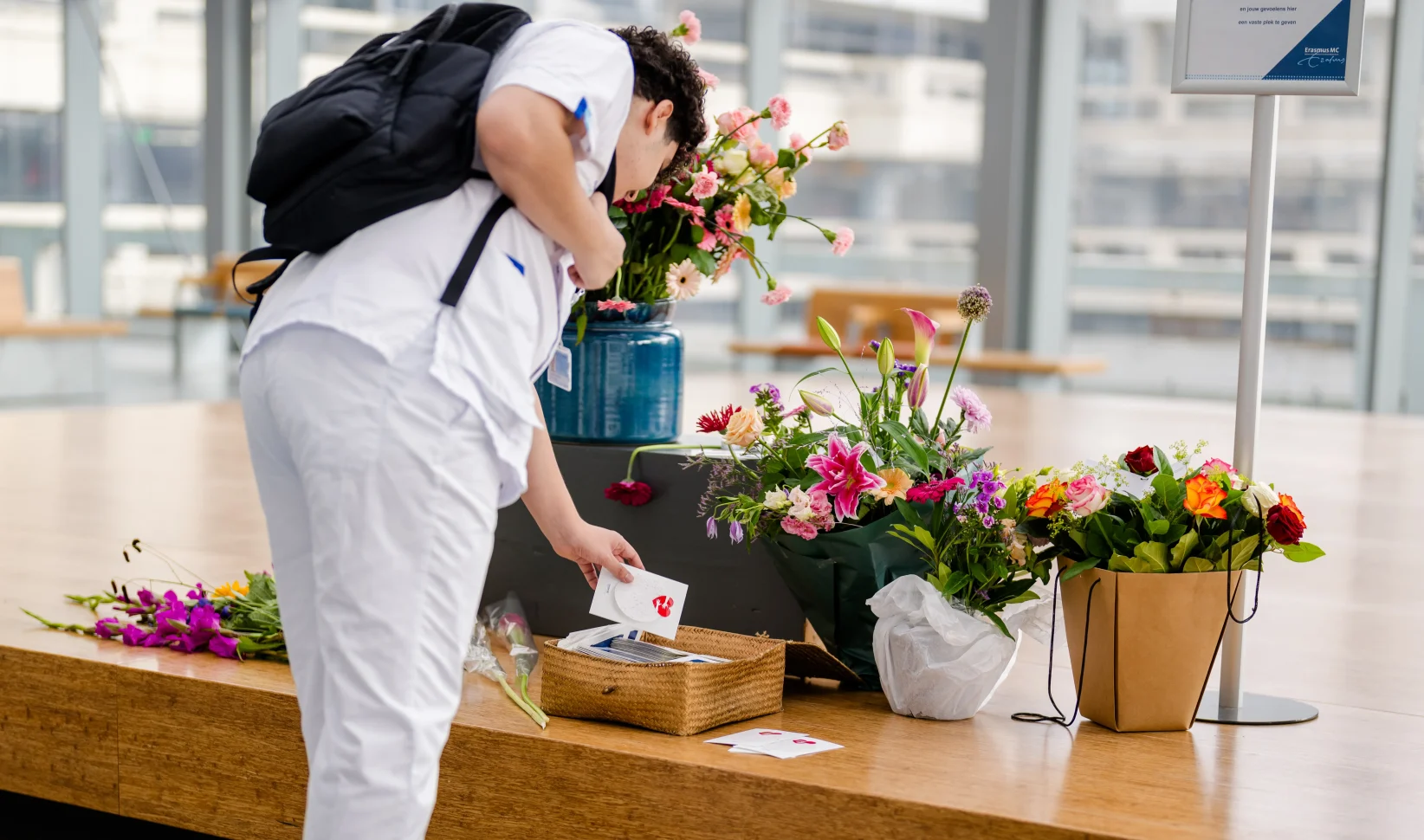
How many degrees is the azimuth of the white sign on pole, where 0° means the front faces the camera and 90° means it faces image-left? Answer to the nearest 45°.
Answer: approximately 0°

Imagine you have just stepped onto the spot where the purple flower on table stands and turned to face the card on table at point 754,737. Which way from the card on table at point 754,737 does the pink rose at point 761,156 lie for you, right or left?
left

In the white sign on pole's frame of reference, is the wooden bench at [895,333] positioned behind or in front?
behind

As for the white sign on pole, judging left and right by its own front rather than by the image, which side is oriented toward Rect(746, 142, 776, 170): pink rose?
right

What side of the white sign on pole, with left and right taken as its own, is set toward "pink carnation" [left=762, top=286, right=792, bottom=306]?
right
